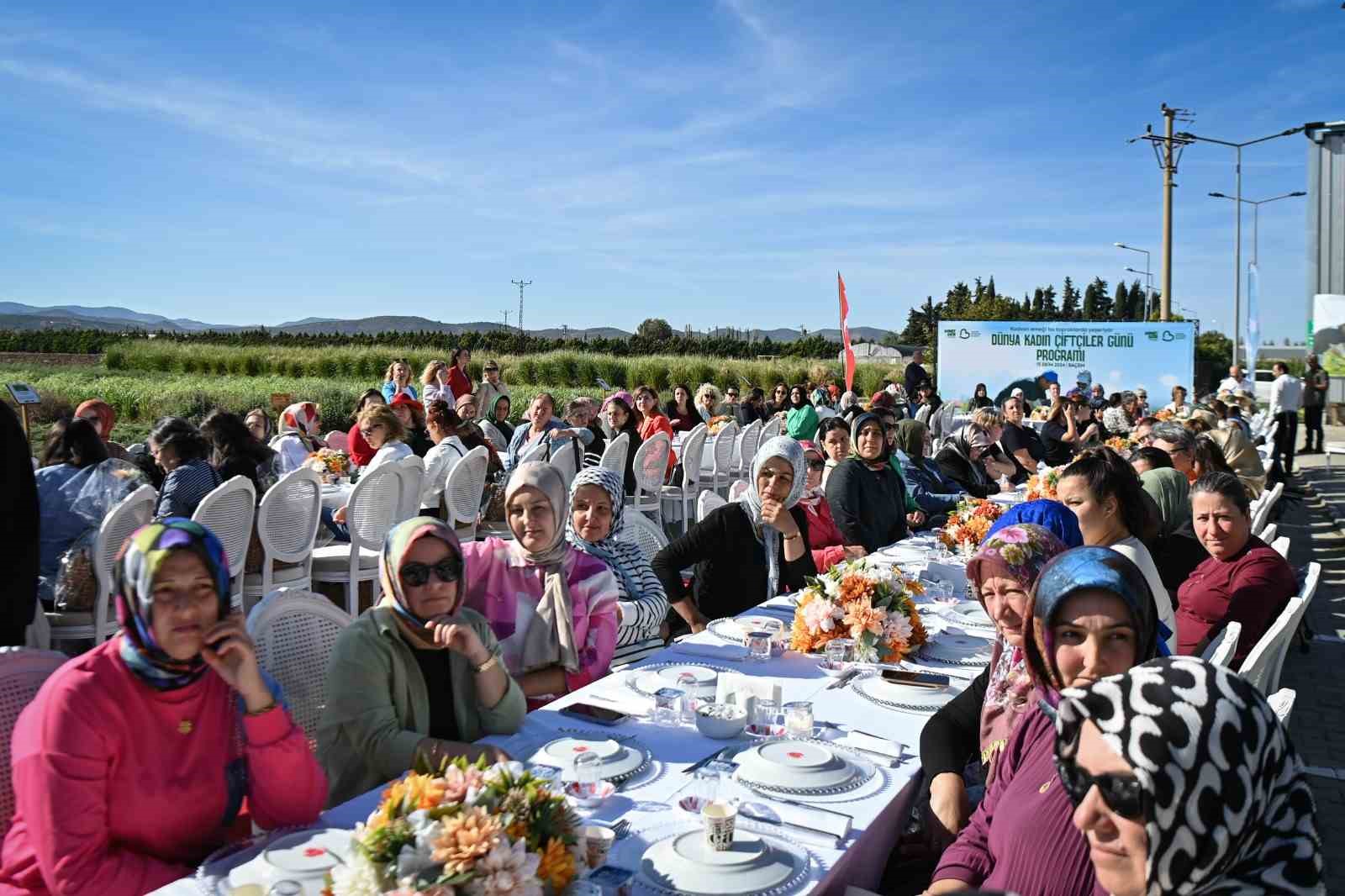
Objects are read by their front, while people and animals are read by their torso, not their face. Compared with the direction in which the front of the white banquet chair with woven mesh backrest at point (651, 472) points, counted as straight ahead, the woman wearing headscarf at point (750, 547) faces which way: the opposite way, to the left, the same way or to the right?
the opposite way

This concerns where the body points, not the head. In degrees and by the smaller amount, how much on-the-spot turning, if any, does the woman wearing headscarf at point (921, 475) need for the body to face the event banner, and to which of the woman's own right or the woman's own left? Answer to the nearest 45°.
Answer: approximately 90° to the woman's own left

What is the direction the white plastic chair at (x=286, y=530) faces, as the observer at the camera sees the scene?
facing away from the viewer and to the left of the viewer

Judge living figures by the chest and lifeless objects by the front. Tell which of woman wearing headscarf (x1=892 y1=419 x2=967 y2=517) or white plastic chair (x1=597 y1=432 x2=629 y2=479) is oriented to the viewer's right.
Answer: the woman wearing headscarf

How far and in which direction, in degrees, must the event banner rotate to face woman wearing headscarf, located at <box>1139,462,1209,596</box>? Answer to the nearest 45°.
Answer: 0° — it already faces them

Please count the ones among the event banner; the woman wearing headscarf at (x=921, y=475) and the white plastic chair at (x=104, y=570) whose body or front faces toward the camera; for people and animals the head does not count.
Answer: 1

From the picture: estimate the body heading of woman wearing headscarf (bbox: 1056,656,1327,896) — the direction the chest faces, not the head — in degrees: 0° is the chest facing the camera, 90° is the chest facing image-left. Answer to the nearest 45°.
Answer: approximately 45°

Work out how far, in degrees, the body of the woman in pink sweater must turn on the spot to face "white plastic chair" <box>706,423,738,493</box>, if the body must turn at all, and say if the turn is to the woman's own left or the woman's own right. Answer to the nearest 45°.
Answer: approximately 90° to the woman's own left

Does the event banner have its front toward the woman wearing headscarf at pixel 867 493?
yes

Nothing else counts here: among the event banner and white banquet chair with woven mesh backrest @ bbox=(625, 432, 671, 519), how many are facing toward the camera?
1

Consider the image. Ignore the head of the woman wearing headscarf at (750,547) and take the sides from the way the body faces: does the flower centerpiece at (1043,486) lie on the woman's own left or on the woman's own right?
on the woman's own left

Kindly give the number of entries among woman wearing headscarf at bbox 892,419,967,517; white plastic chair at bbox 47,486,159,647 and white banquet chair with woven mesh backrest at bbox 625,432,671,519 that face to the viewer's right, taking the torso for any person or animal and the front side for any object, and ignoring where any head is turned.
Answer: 1
